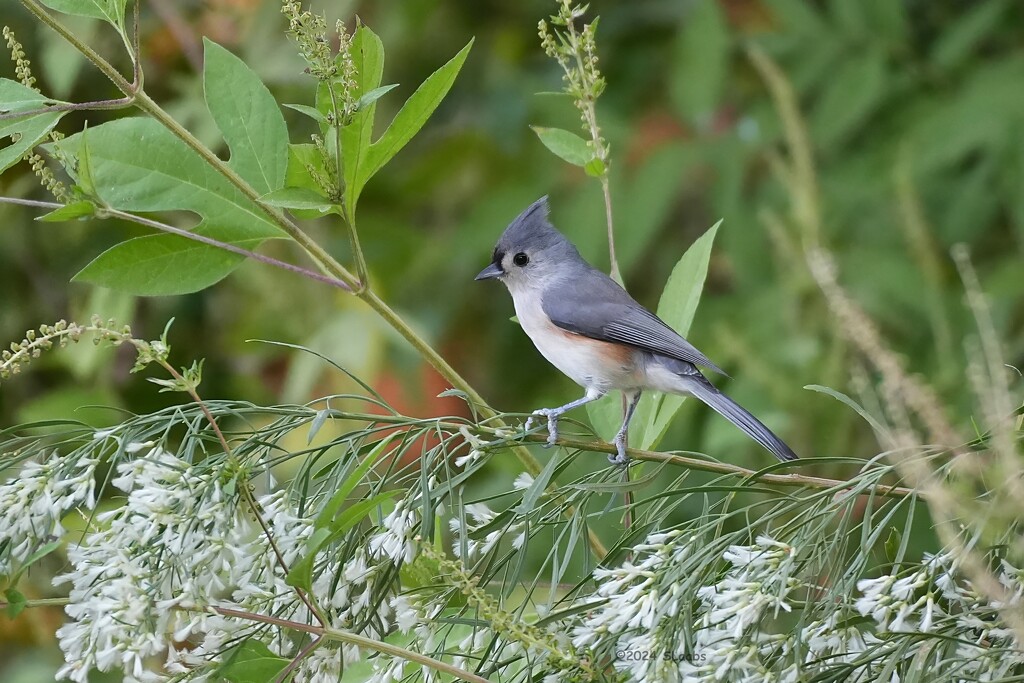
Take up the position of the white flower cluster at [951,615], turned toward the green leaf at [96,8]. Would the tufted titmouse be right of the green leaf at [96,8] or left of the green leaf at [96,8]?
right

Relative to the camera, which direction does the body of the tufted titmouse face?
to the viewer's left

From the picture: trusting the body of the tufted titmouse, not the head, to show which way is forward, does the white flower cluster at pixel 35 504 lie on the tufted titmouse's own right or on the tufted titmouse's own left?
on the tufted titmouse's own left
